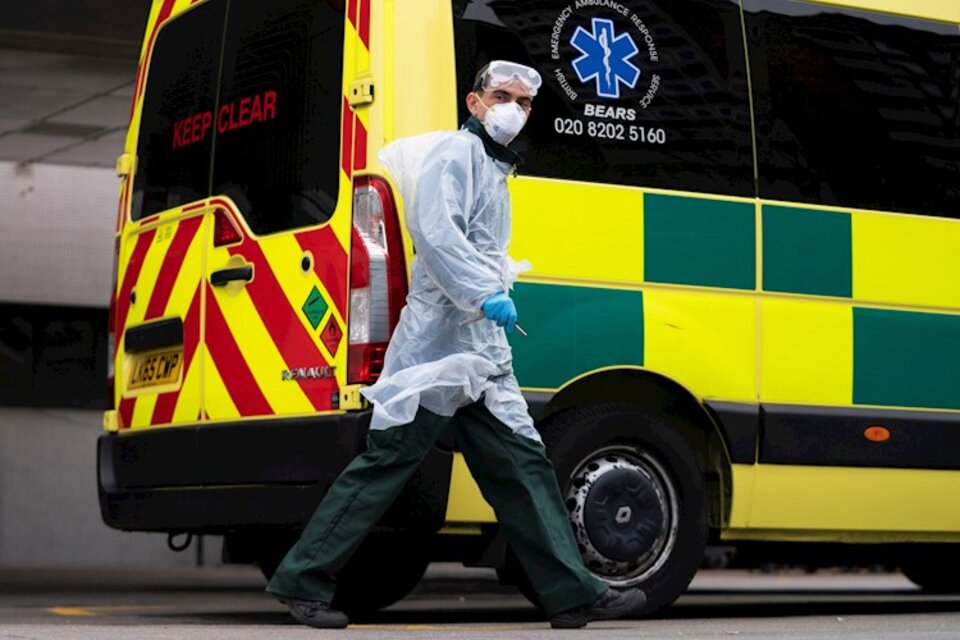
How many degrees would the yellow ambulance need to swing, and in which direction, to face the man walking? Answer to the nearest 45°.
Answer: approximately 180°

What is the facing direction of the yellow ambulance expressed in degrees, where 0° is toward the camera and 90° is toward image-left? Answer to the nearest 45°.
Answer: approximately 225°

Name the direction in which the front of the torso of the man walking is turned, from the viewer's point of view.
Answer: to the viewer's right
